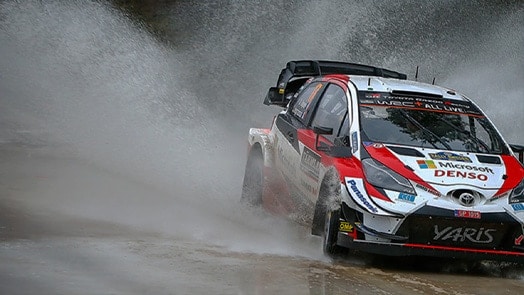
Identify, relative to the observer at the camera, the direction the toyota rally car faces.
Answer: facing the viewer and to the right of the viewer
